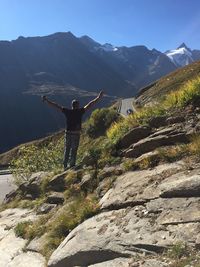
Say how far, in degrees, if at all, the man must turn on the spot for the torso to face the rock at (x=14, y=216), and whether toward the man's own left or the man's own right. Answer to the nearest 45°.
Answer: approximately 135° to the man's own left

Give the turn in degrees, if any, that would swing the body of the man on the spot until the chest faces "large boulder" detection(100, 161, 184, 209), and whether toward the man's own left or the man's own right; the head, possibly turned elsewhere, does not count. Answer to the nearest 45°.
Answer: approximately 180°

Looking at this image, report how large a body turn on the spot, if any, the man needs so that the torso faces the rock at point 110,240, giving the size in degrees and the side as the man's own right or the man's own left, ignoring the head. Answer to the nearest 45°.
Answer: approximately 180°

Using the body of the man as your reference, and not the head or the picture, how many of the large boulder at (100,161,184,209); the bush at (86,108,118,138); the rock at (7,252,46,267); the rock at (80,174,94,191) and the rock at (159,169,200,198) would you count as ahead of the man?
1

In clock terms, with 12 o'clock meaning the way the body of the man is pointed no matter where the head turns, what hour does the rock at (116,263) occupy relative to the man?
The rock is roughly at 6 o'clock from the man.

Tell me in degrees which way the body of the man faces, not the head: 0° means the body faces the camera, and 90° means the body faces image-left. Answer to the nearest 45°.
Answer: approximately 180°

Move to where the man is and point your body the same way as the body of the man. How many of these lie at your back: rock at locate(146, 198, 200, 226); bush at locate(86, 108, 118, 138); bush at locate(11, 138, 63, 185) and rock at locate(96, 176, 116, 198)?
2

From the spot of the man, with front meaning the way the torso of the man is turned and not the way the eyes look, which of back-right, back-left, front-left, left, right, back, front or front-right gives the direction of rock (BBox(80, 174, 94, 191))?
back

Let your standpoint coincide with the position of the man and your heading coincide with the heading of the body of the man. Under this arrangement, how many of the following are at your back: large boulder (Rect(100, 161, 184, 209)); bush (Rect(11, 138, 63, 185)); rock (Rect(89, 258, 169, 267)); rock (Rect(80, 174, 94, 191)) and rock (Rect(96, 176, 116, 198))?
4

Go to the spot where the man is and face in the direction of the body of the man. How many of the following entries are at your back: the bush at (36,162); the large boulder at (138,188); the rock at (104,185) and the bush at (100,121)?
2

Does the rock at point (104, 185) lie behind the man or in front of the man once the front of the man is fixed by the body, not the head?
behind
